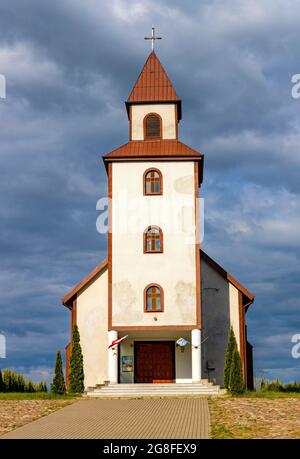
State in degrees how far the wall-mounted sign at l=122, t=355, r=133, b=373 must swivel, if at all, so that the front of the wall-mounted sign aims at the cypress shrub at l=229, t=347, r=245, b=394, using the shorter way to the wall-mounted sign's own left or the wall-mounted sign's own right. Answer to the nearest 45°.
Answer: approximately 45° to the wall-mounted sign's own left

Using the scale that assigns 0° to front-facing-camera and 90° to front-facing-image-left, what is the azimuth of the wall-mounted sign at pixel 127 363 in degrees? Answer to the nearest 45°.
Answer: approximately 0°

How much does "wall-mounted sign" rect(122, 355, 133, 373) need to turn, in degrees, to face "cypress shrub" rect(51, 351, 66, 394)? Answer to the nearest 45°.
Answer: approximately 45° to its right

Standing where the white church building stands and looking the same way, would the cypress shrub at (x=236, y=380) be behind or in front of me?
in front

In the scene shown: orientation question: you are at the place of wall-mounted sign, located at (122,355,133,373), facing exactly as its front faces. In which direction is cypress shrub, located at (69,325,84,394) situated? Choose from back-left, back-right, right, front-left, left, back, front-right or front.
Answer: front-right
